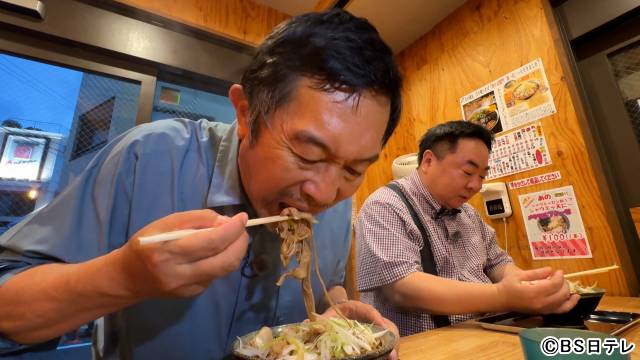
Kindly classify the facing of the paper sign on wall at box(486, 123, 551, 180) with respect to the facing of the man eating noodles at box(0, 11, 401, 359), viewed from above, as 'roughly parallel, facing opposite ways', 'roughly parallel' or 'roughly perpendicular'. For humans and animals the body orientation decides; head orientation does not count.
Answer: roughly perpendicular

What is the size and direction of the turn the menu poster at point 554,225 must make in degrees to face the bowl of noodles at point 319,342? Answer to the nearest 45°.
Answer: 0° — it already faces it

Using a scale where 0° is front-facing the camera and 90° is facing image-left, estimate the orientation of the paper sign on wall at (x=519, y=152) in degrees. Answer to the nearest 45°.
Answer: approximately 0°

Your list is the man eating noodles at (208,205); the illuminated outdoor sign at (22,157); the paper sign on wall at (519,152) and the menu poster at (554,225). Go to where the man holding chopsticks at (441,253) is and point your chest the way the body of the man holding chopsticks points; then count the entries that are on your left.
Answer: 2

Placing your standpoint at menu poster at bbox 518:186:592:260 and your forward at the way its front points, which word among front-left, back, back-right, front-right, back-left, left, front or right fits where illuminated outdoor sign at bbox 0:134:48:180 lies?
front-right

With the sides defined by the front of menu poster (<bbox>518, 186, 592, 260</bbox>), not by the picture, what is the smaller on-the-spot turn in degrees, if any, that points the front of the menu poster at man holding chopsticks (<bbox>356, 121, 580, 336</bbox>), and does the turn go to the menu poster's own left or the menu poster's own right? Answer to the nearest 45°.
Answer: approximately 45° to the menu poster's own right

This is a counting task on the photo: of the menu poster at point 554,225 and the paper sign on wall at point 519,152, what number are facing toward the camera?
2

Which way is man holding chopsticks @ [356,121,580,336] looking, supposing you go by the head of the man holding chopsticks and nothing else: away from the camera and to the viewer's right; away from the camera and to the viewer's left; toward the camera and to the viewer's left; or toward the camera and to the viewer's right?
toward the camera and to the viewer's right

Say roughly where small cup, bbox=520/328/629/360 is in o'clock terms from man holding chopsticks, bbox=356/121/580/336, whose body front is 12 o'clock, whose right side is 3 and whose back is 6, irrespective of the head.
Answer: The small cup is roughly at 1 o'clock from the man holding chopsticks.

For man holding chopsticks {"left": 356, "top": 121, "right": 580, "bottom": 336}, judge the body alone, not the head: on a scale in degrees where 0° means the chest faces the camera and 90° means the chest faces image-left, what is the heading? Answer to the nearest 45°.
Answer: approximately 315°
